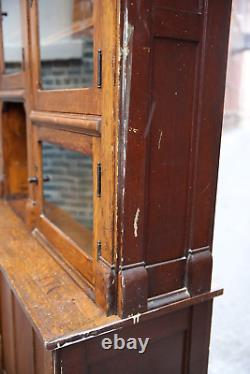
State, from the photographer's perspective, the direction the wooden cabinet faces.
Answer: facing the viewer and to the left of the viewer
